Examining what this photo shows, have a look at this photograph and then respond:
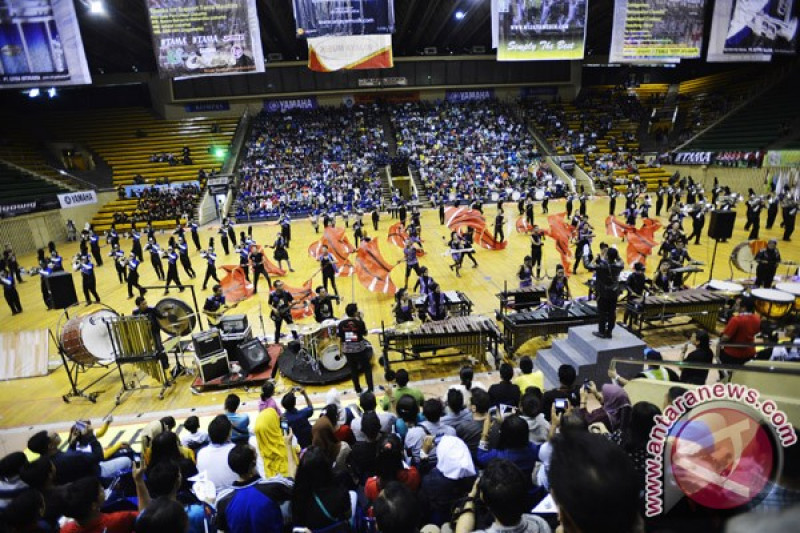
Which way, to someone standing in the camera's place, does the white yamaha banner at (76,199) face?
facing the viewer and to the right of the viewer

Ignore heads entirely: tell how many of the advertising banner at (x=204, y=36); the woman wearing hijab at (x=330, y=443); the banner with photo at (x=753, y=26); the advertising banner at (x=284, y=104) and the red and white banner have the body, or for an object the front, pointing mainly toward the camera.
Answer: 4

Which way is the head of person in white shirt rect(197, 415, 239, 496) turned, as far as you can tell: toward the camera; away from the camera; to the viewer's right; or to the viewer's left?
away from the camera

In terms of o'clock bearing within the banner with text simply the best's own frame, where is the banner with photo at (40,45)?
The banner with photo is roughly at 2 o'clock from the banner with text simply the best.

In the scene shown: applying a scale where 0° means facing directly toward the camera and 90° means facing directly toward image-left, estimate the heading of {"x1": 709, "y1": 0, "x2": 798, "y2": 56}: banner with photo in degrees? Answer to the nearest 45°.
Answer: approximately 0°

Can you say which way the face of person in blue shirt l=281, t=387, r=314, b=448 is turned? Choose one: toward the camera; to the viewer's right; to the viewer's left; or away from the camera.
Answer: away from the camera

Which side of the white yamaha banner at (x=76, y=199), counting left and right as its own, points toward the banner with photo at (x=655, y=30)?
front

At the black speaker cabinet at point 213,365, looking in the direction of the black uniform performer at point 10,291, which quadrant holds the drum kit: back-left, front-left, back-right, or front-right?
back-right
